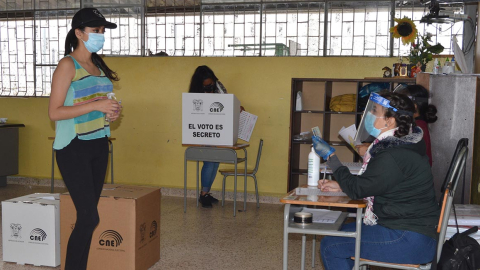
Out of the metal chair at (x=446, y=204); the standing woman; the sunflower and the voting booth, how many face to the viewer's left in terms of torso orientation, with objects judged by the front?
1

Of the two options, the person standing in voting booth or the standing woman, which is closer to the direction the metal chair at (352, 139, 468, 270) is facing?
the standing woman

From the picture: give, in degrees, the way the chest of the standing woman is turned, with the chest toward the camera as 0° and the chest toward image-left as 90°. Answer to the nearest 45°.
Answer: approximately 315°

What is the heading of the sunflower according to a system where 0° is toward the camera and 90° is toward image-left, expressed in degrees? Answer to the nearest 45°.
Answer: approximately 0°

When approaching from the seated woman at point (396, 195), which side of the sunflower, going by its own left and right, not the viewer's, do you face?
front

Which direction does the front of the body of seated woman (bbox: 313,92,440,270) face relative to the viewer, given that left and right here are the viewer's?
facing to the left of the viewer

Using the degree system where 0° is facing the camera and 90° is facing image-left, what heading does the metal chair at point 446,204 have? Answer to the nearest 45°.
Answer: approximately 90°

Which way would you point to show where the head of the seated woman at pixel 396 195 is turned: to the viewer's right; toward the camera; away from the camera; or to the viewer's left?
to the viewer's left
